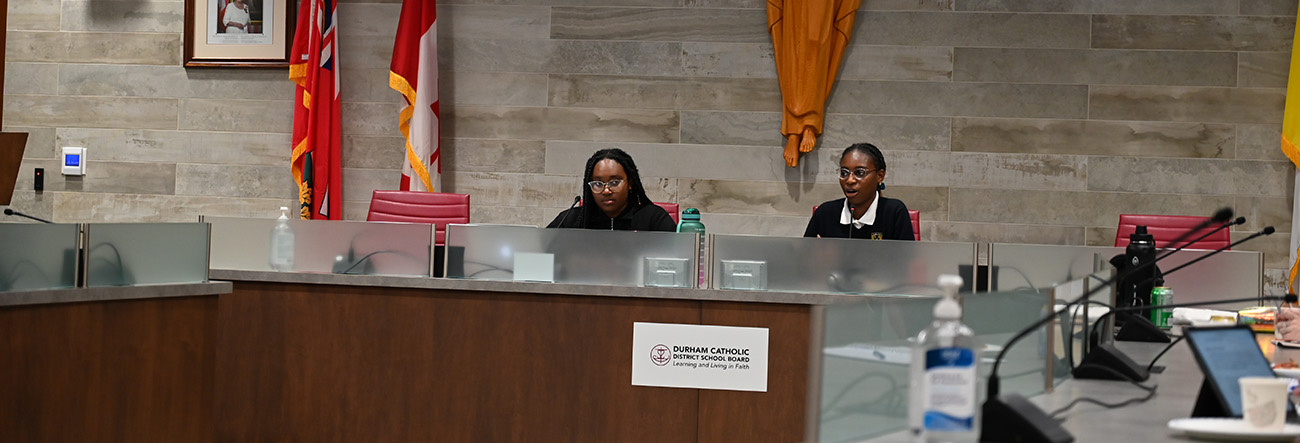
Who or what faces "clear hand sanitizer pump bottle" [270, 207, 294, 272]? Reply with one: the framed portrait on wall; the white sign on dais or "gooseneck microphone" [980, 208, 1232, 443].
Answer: the framed portrait on wall

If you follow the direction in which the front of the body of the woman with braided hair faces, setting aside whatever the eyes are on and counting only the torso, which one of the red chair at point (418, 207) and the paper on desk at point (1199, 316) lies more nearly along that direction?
the paper on desk

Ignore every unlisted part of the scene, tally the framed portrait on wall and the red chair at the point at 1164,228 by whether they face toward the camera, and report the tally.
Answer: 2

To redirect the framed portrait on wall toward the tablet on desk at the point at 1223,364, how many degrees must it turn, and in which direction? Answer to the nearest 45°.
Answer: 0° — it already faces it

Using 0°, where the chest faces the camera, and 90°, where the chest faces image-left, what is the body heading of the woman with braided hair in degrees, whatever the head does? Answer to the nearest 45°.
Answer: approximately 0°

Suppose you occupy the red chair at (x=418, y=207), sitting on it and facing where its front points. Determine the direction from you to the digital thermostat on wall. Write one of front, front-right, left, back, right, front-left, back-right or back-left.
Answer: back-right

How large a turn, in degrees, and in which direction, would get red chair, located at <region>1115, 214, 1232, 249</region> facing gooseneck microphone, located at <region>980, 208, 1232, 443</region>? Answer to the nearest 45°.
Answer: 0° — it already faces it

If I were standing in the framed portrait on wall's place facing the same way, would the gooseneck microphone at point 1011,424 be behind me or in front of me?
in front
